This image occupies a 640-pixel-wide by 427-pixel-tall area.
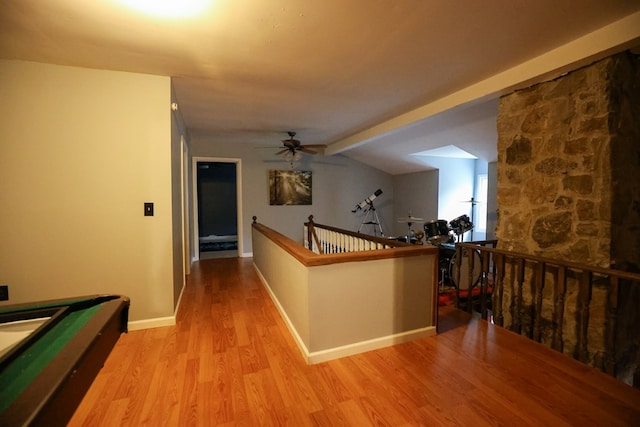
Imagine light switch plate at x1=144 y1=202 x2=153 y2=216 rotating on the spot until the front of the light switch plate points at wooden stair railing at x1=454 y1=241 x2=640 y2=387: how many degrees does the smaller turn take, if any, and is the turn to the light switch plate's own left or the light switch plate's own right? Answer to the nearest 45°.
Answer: approximately 45° to the light switch plate's own left

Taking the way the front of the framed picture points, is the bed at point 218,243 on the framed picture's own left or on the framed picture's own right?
on the framed picture's own right

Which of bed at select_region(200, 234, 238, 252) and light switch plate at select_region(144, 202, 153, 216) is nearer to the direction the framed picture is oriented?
the light switch plate

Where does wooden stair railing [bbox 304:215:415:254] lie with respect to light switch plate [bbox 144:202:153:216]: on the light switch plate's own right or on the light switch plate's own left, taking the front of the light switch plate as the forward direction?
on the light switch plate's own left

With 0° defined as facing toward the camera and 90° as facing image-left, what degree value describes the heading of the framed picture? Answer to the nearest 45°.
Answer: approximately 0°

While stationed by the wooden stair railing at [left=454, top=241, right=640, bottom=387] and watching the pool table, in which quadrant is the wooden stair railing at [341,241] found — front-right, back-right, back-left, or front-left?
front-right

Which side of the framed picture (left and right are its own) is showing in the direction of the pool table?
front

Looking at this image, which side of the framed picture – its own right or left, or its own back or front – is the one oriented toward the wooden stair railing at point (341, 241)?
front
